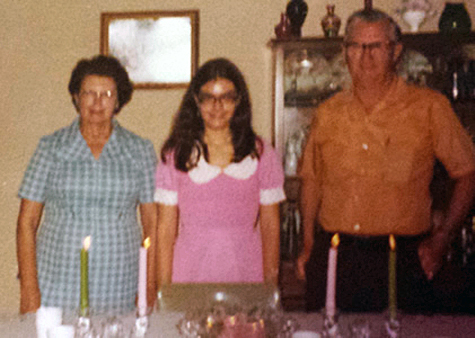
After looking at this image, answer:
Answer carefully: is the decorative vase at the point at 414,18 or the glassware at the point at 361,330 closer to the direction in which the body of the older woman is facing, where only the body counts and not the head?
the glassware

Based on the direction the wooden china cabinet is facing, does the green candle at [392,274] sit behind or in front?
in front

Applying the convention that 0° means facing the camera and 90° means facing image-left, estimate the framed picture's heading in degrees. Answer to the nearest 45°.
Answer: approximately 0°

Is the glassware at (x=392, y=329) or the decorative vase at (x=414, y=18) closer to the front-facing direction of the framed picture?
the glassware

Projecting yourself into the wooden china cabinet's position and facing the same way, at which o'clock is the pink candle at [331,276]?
The pink candle is roughly at 12 o'clock from the wooden china cabinet.

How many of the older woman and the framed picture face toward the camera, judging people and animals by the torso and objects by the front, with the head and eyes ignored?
2

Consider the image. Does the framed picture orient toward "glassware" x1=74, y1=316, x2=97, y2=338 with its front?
yes

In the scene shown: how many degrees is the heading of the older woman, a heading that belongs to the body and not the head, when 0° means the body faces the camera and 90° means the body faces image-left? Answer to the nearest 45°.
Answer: approximately 0°
